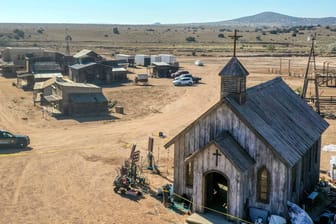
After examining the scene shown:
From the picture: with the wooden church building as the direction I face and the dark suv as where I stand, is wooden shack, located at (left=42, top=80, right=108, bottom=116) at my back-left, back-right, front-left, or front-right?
back-left

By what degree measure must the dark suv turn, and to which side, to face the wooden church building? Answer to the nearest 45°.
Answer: approximately 45° to its right

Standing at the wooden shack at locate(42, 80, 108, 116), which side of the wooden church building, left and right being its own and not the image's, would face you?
right

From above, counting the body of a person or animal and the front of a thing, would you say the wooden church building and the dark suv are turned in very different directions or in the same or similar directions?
very different directions

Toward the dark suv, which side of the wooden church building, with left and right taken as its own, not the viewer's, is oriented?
right

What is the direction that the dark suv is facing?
to the viewer's right
